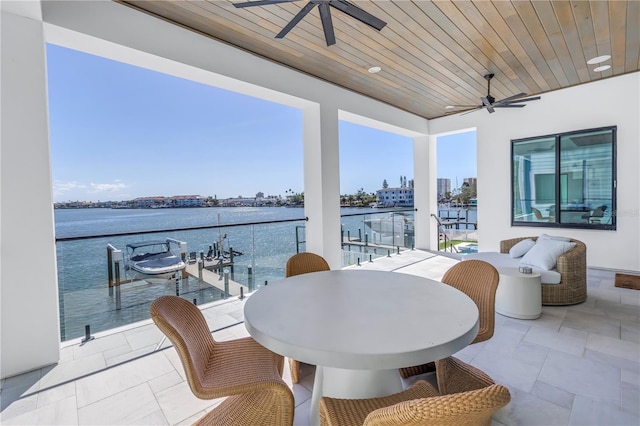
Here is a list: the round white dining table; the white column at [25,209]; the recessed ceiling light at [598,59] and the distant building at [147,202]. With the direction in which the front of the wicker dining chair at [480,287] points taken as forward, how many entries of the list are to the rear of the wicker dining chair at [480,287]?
1

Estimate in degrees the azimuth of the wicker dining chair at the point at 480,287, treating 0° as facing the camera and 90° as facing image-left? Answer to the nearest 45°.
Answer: approximately 45°

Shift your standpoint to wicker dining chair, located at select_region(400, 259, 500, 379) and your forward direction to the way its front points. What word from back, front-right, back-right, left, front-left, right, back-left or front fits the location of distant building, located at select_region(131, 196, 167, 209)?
front-right

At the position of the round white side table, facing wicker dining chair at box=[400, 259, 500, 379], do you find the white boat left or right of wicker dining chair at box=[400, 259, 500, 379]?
right

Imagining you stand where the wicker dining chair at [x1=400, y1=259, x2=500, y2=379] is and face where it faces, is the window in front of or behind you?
behind

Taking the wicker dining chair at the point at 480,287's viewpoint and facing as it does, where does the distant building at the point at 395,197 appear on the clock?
The distant building is roughly at 4 o'clock from the wicker dining chair.

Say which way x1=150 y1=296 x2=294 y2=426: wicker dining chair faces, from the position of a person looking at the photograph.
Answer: facing to the right of the viewer

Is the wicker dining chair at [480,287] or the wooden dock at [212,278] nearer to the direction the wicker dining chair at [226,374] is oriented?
the wicker dining chair

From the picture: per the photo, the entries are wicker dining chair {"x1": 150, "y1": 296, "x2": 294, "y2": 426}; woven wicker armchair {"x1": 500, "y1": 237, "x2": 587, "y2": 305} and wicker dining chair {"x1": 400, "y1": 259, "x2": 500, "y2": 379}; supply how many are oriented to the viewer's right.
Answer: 1

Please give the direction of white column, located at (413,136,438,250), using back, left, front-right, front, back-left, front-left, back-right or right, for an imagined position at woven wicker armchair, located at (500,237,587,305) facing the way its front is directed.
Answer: right

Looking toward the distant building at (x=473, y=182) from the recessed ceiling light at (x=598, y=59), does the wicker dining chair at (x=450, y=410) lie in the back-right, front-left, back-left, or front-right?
back-left

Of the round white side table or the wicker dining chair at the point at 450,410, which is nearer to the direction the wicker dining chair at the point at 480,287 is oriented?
the wicker dining chair

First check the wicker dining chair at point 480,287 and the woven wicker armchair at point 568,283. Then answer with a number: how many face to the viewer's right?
0

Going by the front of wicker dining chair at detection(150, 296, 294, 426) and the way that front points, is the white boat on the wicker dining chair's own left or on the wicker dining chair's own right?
on the wicker dining chair's own left

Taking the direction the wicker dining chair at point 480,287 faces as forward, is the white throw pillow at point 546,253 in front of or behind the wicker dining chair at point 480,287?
behind
